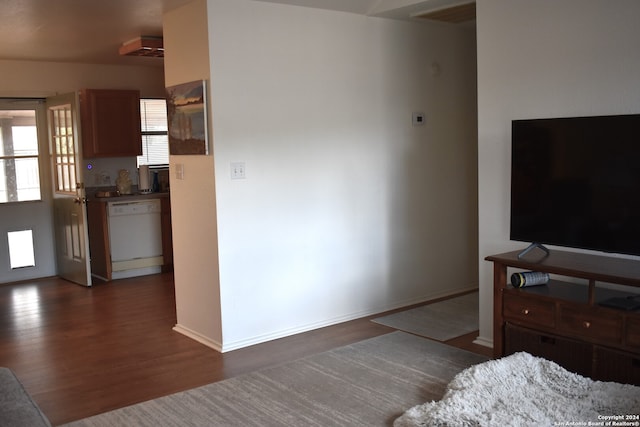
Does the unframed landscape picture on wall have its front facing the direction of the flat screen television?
no

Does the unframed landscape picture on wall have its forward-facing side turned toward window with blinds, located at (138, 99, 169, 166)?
no

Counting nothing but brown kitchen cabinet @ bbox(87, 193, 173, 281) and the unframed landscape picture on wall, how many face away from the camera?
0

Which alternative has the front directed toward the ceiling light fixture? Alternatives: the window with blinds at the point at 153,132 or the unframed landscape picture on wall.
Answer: the window with blinds

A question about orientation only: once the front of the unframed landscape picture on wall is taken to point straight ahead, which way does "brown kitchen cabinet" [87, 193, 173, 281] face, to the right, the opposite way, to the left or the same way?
to the left

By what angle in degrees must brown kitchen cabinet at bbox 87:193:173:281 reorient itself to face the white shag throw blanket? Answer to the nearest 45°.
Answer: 0° — it already faces it

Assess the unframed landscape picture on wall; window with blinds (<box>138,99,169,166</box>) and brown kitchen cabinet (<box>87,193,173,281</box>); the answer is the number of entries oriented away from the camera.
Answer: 0

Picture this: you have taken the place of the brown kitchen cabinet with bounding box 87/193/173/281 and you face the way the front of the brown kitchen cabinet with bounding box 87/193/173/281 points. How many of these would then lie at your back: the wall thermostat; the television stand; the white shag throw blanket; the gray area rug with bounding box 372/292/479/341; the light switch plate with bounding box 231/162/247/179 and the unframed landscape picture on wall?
0

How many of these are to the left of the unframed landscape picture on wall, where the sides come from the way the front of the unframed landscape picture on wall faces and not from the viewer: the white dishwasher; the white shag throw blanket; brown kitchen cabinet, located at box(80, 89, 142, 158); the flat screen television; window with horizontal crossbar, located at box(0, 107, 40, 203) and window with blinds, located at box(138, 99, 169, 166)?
2

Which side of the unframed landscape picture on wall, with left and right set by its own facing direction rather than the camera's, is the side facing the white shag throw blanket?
left

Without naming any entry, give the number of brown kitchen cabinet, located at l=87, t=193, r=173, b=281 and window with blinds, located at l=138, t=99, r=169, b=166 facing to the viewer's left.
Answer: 0

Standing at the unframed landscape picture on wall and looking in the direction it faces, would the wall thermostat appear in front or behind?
behind

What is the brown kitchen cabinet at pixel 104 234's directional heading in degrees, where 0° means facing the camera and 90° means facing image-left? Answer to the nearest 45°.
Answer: approximately 315°

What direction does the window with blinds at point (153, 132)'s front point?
toward the camera

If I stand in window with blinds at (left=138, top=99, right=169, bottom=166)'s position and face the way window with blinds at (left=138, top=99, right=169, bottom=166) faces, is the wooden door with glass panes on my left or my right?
on my right

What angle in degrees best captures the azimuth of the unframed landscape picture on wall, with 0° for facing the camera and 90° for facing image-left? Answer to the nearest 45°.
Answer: approximately 45°
